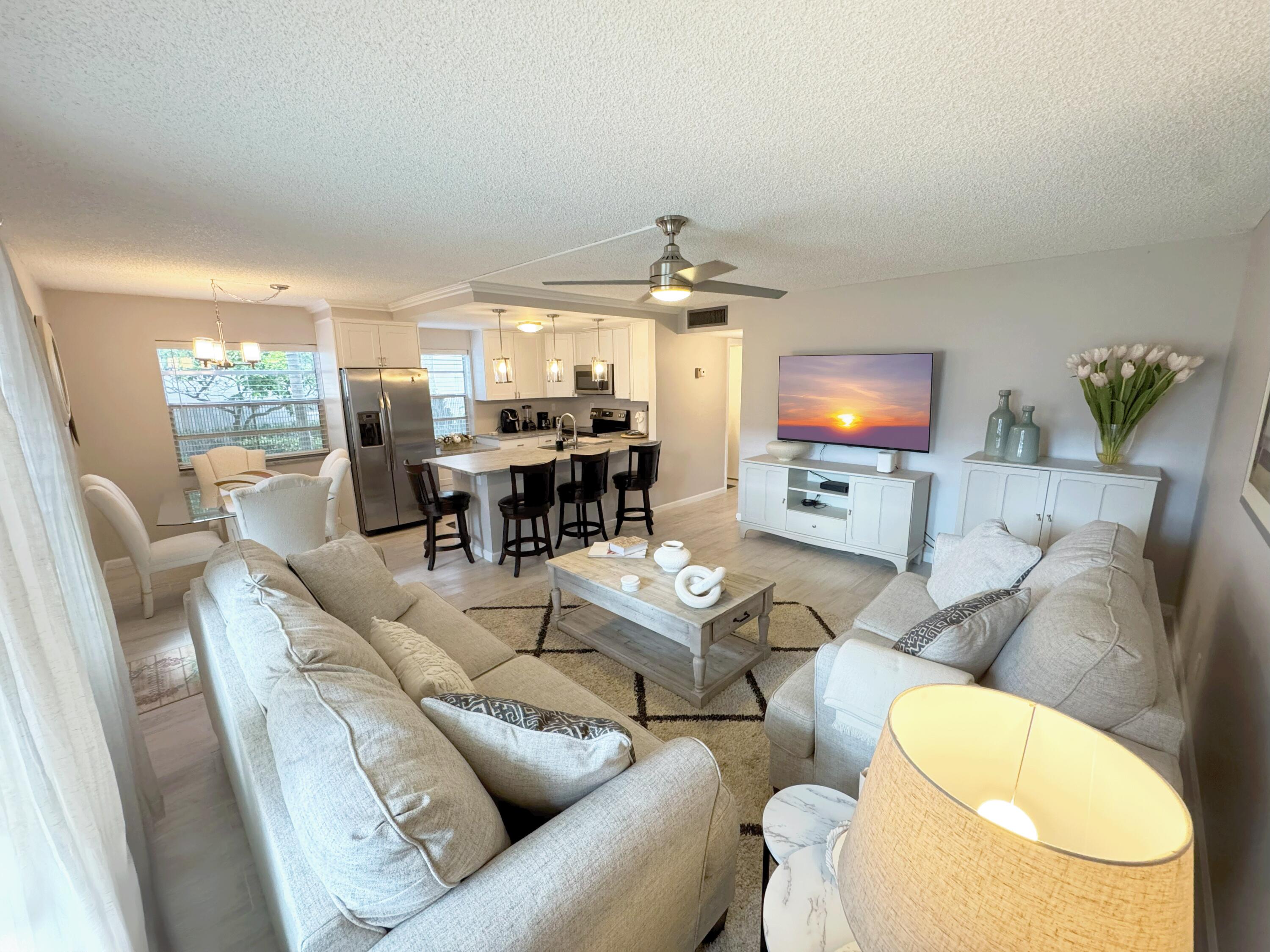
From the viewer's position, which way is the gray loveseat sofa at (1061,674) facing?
facing to the left of the viewer

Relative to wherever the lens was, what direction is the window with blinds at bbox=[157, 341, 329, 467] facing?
facing the viewer

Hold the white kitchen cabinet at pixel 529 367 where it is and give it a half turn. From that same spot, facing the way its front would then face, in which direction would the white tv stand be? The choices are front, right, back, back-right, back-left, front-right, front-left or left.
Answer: back-right

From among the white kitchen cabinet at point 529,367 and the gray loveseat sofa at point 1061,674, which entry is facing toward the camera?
the white kitchen cabinet

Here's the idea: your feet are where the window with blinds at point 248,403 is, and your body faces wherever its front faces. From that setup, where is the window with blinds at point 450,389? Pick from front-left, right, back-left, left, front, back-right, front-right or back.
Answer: left

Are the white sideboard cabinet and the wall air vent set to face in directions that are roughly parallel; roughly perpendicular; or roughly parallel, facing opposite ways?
roughly parallel

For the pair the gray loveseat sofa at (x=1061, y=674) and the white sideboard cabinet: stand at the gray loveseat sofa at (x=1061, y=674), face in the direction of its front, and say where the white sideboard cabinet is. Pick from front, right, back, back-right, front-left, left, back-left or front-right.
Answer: right

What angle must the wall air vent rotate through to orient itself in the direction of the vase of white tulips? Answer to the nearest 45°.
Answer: approximately 90° to its left

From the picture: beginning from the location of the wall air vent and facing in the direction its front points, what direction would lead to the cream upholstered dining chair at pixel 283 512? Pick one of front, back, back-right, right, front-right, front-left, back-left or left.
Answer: front

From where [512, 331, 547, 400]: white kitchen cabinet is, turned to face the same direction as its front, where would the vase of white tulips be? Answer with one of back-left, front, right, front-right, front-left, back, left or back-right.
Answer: front-left

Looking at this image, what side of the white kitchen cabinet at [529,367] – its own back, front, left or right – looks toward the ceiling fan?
front

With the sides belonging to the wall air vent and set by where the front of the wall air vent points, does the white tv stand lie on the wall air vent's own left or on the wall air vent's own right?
on the wall air vent's own left

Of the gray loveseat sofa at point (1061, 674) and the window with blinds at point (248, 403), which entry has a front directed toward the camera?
the window with blinds

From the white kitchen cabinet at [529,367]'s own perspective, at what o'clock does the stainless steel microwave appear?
The stainless steel microwave is roughly at 10 o'clock from the white kitchen cabinet.

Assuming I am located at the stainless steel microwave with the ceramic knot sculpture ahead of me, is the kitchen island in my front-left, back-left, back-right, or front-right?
front-right

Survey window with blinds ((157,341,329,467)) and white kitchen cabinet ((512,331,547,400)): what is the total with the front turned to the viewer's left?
0

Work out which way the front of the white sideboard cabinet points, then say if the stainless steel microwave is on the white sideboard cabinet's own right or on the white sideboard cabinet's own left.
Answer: on the white sideboard cabinet's own right

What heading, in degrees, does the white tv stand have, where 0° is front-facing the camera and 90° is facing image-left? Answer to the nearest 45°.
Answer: approximately 45°
